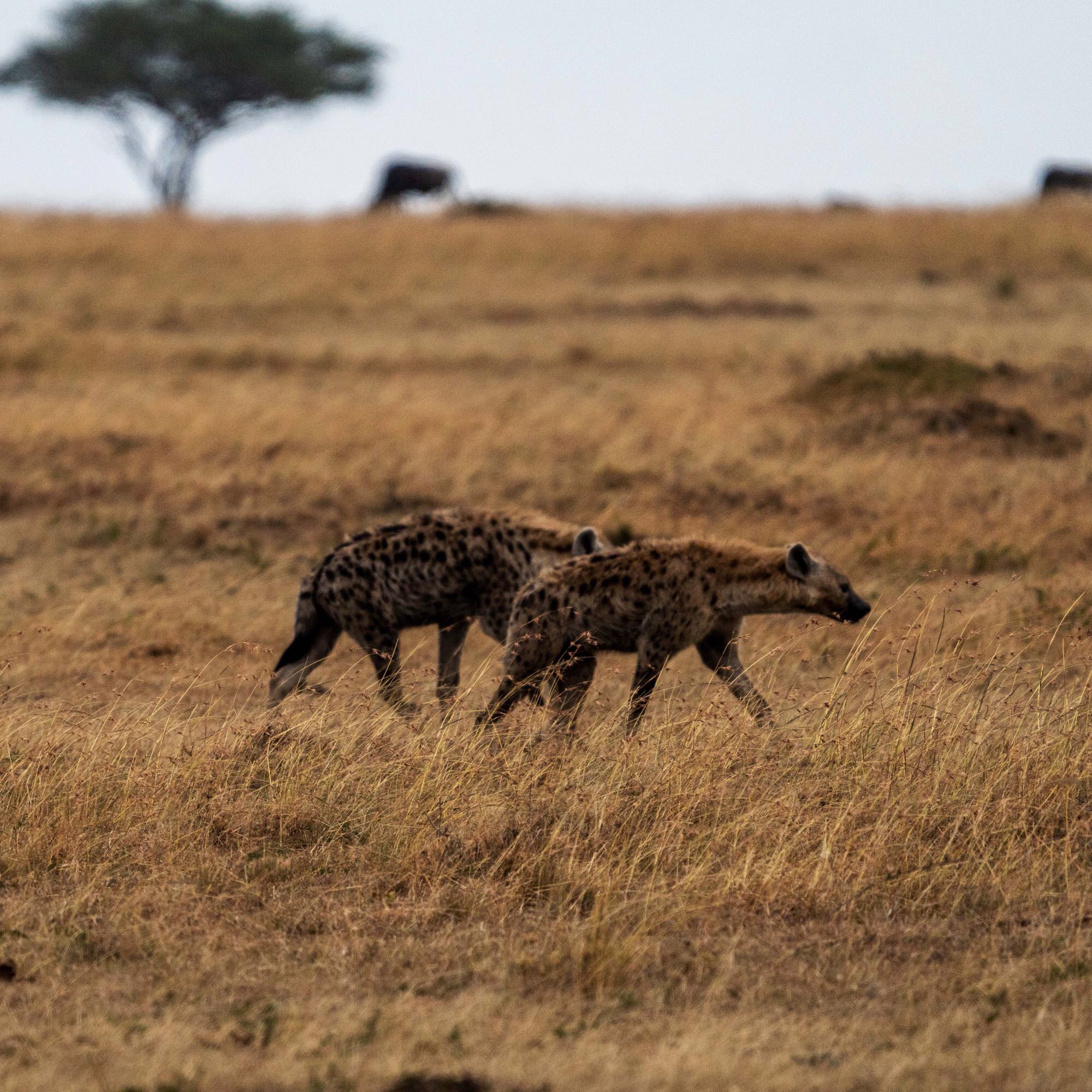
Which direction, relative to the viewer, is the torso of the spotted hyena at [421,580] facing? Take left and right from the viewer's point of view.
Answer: facing to the right of the viewer

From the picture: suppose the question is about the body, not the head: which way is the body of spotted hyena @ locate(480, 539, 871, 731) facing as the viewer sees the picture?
to the viewer's right

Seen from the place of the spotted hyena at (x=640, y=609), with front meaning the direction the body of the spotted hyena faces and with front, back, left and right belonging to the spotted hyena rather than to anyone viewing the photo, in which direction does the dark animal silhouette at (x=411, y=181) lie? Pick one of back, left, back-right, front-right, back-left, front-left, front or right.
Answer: left

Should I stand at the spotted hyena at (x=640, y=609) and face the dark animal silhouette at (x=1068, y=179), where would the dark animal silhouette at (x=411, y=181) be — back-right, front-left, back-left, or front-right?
front-left

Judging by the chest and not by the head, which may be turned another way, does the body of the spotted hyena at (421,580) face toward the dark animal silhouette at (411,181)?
no

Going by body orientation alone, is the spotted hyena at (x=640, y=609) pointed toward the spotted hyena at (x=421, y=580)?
no

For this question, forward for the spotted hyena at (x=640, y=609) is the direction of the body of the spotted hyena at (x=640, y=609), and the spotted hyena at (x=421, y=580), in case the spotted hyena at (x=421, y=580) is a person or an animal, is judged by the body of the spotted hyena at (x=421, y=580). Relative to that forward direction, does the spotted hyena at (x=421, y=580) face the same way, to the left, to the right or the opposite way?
the same way

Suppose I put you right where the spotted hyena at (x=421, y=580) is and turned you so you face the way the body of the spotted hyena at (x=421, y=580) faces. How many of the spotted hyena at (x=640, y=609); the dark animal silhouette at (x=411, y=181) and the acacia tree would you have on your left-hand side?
2
